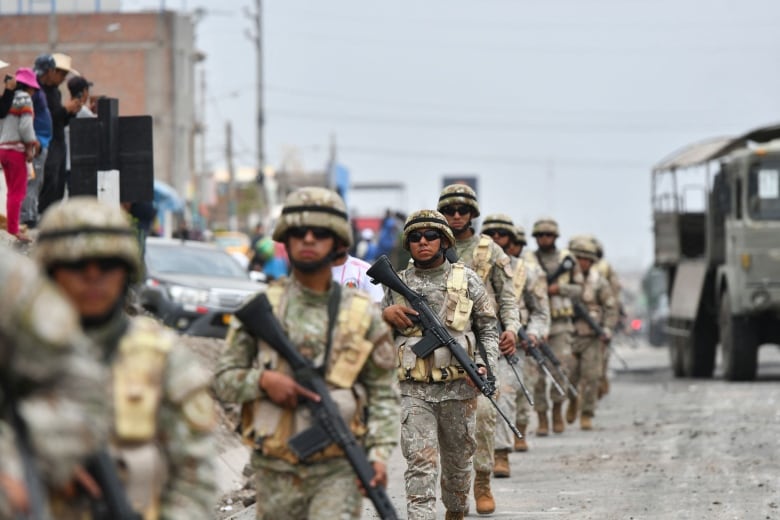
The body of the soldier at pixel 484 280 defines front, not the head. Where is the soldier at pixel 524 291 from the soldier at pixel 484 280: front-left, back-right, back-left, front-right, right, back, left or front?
back

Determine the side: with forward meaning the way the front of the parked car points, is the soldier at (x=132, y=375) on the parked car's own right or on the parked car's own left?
on the parked car's own right

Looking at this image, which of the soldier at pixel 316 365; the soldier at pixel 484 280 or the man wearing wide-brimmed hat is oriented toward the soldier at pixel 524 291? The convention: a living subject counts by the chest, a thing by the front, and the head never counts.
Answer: the man wearing wide-brimmed hat

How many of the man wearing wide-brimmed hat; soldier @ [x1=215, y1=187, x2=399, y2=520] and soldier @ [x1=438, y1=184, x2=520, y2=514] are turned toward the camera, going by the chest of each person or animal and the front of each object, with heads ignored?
2

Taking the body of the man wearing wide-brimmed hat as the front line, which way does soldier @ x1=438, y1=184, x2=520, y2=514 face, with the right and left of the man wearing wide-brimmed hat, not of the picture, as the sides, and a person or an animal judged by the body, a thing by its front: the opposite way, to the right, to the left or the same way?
to the right

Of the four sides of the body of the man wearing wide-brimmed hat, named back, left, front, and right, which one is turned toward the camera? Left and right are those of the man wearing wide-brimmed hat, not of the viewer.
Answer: right

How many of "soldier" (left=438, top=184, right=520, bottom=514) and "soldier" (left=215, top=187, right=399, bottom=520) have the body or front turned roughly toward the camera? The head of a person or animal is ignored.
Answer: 2

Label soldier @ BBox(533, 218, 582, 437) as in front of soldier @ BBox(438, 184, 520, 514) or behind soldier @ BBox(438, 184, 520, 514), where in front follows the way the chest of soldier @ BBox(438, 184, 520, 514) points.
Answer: behind

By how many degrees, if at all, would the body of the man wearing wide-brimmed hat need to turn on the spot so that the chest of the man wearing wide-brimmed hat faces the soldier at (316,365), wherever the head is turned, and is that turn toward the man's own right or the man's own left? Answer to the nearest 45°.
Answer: approximately 90° to the man's own right
